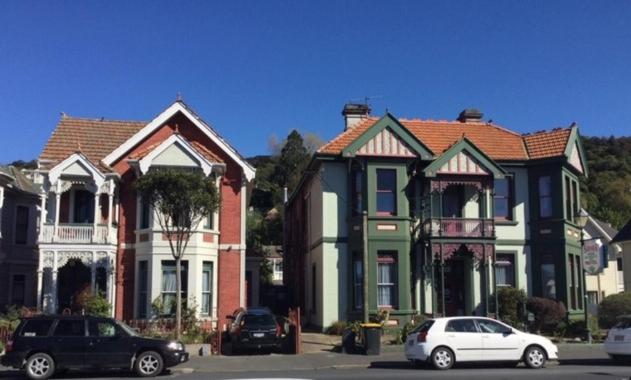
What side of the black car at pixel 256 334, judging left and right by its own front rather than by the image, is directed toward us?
back

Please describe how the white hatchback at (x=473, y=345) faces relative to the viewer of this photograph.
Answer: facing to the right of the viewer

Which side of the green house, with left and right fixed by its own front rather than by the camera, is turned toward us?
front

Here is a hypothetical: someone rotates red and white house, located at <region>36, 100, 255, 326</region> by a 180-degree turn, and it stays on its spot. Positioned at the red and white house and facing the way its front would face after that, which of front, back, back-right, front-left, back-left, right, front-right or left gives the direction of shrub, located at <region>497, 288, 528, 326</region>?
right

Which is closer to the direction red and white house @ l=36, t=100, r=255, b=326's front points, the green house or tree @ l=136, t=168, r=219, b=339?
the tree

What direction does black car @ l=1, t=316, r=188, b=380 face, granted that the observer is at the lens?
facing to the right of the viewer

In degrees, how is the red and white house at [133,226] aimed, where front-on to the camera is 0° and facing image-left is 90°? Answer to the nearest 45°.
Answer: approximately 0°

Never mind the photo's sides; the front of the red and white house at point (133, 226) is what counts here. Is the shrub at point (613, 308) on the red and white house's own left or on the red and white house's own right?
on the red and white house's own left

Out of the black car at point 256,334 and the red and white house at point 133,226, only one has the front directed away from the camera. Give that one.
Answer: the black car

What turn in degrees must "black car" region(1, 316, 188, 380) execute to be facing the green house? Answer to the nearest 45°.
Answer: approximately 45° to its left

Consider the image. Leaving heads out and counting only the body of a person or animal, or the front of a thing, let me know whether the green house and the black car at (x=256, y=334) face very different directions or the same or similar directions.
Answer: very different directions
